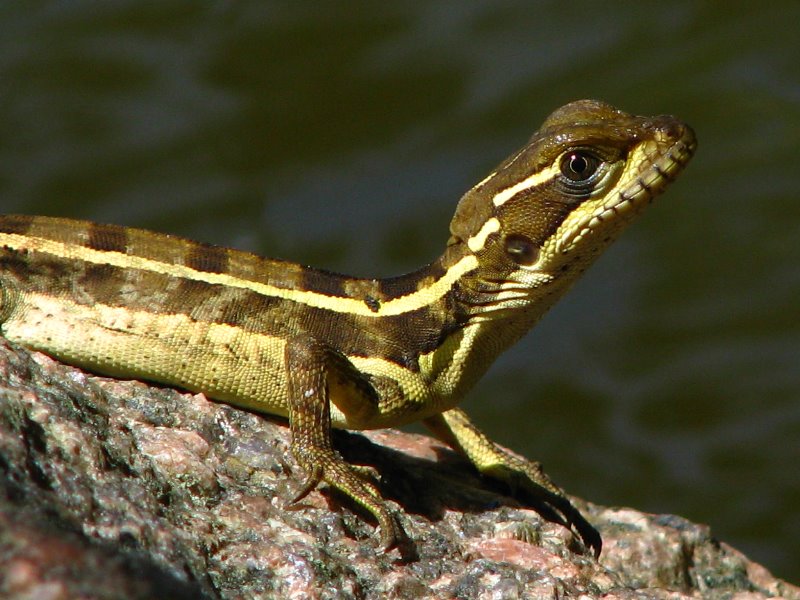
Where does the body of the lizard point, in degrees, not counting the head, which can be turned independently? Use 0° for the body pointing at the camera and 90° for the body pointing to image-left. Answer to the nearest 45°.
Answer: approximately 270°
